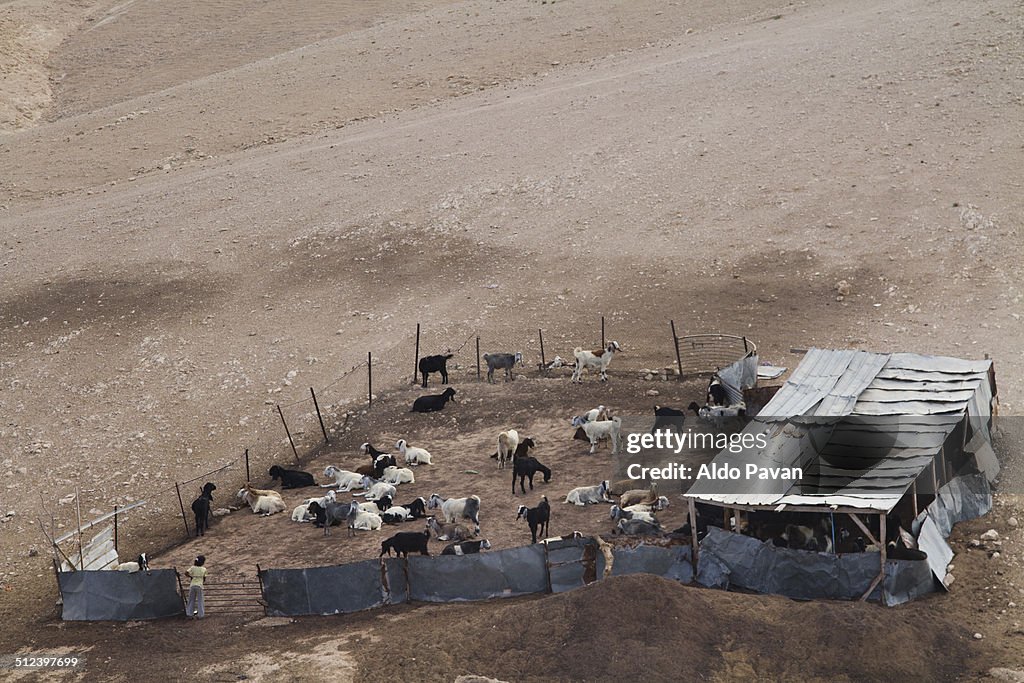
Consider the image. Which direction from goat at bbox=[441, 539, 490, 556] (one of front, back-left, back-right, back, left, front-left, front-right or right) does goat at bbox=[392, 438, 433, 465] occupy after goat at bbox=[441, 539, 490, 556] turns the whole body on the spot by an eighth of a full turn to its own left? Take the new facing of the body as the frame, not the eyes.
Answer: front-left

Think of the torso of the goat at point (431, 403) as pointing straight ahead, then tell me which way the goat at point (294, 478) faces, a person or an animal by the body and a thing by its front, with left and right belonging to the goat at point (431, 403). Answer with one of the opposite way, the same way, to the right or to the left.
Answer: the opposite way

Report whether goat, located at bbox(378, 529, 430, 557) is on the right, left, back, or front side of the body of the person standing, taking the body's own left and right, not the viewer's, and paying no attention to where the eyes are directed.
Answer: right

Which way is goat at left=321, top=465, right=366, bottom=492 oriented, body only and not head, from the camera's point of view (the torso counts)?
to the viewer's left

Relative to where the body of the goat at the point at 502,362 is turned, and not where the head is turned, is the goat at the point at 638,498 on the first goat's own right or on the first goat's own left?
on the first goat's own right

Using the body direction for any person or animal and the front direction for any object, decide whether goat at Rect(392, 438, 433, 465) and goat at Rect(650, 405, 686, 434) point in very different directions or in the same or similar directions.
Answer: very different directions

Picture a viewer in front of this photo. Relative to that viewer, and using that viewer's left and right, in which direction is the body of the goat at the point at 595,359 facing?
facing to the right of the viewer

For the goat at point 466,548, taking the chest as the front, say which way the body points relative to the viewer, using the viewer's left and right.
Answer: facing to the right of the viewer

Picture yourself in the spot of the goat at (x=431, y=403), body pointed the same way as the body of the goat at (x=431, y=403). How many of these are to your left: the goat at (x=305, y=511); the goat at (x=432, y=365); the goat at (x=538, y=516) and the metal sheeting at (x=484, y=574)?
1

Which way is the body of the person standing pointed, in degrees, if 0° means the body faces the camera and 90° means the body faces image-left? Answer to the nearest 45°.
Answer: approximately 180°

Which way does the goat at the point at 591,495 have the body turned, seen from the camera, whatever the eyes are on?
to the viewer's right

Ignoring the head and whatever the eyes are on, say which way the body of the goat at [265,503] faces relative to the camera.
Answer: to the viewer's left

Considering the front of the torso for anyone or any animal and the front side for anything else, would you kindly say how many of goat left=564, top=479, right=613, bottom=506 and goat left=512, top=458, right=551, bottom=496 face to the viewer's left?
0

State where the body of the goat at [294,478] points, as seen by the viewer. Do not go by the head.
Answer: to the viewer's left
